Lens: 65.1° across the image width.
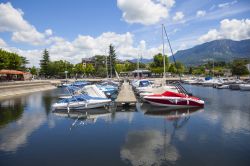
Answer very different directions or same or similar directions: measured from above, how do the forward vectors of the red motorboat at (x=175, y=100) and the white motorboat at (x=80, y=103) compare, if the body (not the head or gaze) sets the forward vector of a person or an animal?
very different directions

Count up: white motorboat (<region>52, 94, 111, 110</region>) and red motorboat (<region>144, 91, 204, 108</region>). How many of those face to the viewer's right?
1
